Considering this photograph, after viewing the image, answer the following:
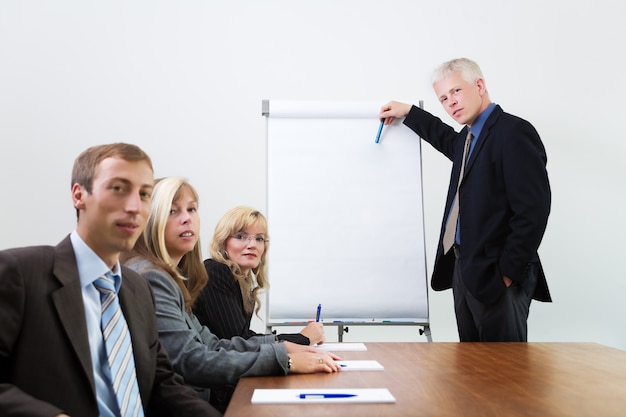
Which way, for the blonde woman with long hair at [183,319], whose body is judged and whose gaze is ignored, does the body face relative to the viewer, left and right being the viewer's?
facing to the right of the viewer

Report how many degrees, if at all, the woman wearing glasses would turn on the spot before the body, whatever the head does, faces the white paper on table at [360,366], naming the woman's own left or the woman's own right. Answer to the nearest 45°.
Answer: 0° — they already face it

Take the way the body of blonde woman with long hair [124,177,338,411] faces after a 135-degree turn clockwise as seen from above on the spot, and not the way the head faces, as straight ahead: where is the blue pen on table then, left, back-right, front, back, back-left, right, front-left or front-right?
left

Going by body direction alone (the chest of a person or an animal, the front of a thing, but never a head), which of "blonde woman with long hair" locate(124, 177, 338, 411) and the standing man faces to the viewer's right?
the blonde woman with long hair

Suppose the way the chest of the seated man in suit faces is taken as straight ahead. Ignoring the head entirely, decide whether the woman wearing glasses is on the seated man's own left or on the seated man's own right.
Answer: on the seated man's own left

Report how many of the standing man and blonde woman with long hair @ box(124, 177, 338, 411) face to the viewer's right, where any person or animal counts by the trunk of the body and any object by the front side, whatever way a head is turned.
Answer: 1

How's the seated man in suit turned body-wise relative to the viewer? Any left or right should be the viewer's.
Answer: facing the viewer and to the right of the viewer

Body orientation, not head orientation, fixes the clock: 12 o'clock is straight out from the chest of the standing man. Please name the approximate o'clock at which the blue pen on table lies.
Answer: The blue pen on table is roughly at 11 o'clock from the standing man.

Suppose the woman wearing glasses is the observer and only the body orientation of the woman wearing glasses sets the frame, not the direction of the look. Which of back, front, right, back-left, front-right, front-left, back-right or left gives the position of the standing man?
front-left

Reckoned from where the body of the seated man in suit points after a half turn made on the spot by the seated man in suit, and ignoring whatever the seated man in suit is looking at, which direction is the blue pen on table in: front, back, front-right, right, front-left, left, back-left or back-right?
back-right

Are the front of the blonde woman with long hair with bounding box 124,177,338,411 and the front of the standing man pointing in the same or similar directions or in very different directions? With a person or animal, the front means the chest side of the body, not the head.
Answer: very different directions

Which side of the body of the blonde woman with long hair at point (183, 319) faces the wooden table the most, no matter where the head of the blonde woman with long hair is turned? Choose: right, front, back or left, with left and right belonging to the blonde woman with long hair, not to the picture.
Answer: front

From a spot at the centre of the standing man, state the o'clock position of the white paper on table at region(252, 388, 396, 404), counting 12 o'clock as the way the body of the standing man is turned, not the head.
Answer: The white paper on table is roughly at 11 o'clock from the standing man.
